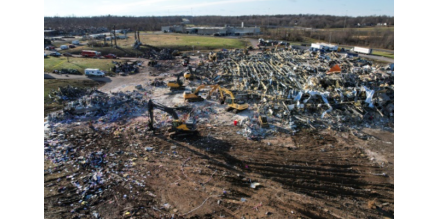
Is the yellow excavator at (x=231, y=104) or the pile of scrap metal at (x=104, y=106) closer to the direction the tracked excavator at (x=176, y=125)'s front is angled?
the pile of scrap metal

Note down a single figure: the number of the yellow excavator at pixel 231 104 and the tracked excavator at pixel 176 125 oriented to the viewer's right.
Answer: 0

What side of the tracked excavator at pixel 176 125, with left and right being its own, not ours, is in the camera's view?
left
